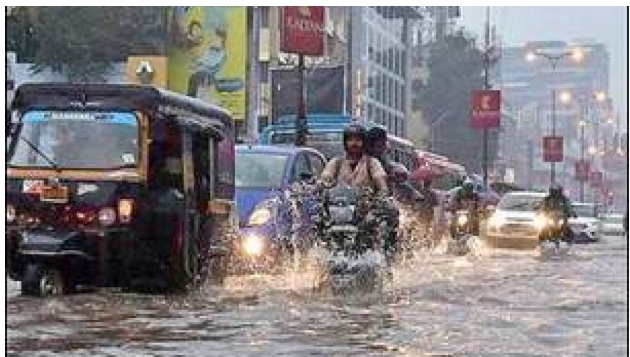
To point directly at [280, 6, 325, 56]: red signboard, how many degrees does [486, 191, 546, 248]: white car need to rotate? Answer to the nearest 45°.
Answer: approximately 45° to its right

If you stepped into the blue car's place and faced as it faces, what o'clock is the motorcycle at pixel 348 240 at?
The motorcycle is roughly at 10 o'clock from the blue car.

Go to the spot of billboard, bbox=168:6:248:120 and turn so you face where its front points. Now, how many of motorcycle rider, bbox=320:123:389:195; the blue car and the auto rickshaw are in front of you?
3

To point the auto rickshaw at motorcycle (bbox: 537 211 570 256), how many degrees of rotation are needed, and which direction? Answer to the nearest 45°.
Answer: approximately 180°

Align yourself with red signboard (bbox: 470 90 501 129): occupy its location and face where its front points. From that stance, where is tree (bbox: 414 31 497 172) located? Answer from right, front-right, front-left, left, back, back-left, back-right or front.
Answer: back

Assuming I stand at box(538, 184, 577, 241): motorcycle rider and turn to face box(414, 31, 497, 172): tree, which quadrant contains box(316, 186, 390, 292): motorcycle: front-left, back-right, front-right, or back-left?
back-left

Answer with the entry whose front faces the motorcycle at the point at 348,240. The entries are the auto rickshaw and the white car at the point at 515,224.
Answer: the white car

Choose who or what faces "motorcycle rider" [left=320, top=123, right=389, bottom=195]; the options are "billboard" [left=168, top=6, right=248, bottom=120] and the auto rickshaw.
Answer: the billboard

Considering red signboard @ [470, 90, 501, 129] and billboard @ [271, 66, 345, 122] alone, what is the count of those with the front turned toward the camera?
2
